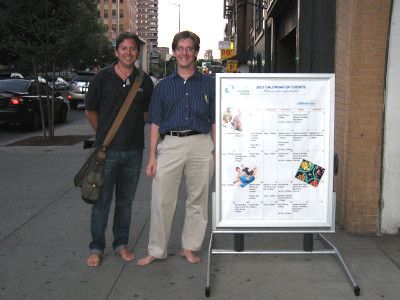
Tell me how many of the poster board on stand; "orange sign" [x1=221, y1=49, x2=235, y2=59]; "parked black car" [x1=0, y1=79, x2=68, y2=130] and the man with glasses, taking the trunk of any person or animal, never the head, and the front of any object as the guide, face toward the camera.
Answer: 3

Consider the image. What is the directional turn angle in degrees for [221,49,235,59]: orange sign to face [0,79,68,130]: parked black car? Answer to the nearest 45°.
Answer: approximately 45° to its right

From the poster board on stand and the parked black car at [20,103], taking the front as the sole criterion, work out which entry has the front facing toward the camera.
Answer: the poster board on stand

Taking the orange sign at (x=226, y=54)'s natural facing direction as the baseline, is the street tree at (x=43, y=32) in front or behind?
in front

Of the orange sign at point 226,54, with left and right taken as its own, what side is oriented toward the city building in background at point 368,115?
front

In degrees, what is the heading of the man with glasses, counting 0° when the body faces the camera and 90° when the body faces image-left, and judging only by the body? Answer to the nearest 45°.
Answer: approximately 0°

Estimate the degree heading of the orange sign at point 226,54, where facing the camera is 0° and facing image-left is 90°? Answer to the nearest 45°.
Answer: approximately 0°

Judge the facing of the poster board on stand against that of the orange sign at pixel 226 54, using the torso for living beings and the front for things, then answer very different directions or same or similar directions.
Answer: same or similar directions

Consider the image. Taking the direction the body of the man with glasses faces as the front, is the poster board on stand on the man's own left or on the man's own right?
on the man's own left

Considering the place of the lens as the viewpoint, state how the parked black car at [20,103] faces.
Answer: facing away from the viewer and to the right of the viewer

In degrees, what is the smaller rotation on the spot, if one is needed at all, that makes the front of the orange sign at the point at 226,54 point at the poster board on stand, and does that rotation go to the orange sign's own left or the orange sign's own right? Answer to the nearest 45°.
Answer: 0° — it already faces it

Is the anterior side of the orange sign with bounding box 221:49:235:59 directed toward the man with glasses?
yes

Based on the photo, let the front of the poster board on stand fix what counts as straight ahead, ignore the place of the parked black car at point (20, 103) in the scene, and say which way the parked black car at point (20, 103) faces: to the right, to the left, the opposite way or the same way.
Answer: the opposite way

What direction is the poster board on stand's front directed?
toward the camera

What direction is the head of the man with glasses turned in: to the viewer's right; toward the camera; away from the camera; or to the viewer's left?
toward the camera
